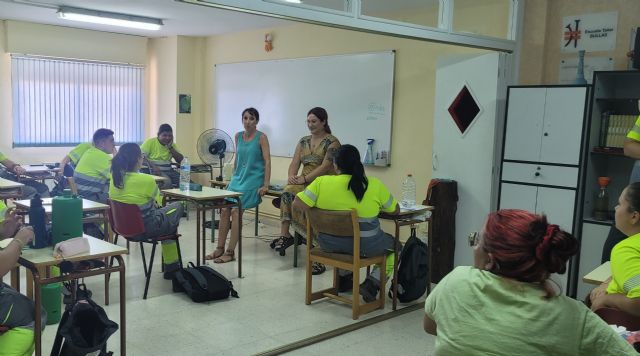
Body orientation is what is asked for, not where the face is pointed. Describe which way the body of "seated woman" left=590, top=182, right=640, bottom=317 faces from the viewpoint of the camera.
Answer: to the viewer's left

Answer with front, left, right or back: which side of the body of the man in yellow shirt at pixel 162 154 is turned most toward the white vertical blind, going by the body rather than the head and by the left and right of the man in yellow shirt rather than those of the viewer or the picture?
back

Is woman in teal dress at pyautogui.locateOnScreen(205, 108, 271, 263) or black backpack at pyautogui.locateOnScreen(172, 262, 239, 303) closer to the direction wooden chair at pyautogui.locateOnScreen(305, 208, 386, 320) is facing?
the woman in teal dress

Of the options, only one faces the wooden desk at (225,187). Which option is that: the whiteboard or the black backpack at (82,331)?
the whiteboard

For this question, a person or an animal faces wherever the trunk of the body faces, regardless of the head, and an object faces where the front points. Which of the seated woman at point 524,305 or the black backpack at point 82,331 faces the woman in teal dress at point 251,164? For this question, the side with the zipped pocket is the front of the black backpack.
the seated woman

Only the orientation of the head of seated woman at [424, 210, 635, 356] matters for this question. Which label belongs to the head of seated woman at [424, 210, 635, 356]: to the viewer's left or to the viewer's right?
to the viewer's left

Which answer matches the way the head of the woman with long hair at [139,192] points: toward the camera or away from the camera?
away from the camera

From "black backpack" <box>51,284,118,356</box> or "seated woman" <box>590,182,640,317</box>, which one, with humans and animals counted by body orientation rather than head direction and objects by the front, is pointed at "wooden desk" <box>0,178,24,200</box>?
the seated woman

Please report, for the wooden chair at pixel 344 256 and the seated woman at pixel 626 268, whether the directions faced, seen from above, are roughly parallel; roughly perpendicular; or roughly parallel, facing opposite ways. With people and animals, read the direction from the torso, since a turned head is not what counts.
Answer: roughly perpendicular

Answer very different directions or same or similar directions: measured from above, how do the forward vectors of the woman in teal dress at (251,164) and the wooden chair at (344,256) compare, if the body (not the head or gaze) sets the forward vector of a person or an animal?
very different directions

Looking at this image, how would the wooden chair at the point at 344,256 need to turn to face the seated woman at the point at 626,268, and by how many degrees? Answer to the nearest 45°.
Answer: approximately 90° to its right

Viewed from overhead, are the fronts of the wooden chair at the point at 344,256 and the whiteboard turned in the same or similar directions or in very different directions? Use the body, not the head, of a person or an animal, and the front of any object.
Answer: very different directions

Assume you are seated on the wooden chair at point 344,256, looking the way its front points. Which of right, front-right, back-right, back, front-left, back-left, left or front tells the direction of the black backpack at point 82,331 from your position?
back

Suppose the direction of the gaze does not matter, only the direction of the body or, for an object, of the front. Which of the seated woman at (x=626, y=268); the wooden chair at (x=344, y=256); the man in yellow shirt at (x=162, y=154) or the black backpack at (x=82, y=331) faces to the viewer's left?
the seated woman

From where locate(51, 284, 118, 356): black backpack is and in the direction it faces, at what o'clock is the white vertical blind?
The white vertical blind is roughly at 6 o'clock from the black backpack.
